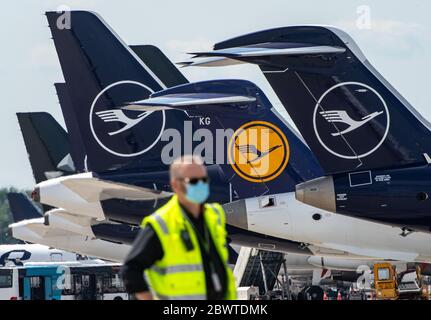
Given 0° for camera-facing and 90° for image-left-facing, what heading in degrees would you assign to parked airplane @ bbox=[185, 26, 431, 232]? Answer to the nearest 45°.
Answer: approximately 270°
